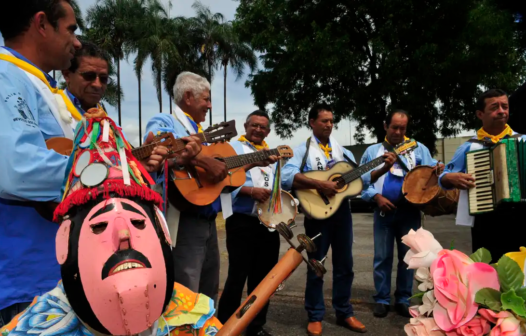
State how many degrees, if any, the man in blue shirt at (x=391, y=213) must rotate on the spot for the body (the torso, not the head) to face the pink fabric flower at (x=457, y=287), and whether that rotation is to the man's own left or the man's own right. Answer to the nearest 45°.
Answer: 0° — they already face it

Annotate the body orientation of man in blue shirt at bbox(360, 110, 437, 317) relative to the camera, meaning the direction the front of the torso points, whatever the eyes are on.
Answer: toward the camera

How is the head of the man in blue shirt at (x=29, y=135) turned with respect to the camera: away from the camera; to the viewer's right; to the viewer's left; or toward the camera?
to the viewer's right

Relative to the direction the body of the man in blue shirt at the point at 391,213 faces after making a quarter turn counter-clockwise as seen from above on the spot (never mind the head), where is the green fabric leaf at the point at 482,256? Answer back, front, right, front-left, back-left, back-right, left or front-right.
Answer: right

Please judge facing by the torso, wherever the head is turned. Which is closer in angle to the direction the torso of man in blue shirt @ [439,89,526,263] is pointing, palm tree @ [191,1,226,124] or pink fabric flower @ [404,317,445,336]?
the pink fabric flower

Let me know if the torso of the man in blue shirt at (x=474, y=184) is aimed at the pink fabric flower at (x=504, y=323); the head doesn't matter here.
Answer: yes

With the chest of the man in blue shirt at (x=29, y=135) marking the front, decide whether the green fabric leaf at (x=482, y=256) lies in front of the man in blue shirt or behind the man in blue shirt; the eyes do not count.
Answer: in front

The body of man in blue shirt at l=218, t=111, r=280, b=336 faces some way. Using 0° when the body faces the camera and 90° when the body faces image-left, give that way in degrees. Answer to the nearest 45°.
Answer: approximately 315°

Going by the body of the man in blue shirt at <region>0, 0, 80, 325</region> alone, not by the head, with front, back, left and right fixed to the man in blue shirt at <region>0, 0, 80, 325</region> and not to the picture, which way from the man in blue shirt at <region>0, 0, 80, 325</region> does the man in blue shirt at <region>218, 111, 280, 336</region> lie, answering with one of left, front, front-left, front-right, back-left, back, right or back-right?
front-left

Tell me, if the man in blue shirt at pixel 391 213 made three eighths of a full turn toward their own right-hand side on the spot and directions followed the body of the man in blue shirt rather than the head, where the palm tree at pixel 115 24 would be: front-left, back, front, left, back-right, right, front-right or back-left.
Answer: front

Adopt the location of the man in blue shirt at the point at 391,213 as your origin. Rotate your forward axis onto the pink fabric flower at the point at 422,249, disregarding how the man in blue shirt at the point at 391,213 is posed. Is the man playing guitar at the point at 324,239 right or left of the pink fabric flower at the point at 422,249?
right

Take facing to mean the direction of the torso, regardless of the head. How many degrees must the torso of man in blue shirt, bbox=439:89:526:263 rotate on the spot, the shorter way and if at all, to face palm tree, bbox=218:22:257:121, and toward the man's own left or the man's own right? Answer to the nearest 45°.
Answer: approximately 135° to the man's own right

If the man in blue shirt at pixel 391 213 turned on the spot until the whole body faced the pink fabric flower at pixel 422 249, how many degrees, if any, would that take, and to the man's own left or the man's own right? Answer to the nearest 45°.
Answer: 0° — they already face it

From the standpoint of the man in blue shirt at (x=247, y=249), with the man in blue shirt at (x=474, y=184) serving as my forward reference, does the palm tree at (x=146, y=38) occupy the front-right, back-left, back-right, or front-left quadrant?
back-left

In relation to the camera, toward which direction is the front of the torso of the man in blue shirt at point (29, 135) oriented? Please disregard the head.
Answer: to the viewer's right

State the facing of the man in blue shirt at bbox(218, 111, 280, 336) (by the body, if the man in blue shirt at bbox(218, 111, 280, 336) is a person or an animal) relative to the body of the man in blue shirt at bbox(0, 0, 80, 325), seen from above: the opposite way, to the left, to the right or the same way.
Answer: to the right

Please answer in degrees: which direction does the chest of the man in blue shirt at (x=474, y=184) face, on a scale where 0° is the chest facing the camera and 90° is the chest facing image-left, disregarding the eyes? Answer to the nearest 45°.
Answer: approximately 0°

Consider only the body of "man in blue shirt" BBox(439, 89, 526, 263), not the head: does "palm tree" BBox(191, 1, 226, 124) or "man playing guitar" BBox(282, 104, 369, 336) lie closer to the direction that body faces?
the man playing guitar
